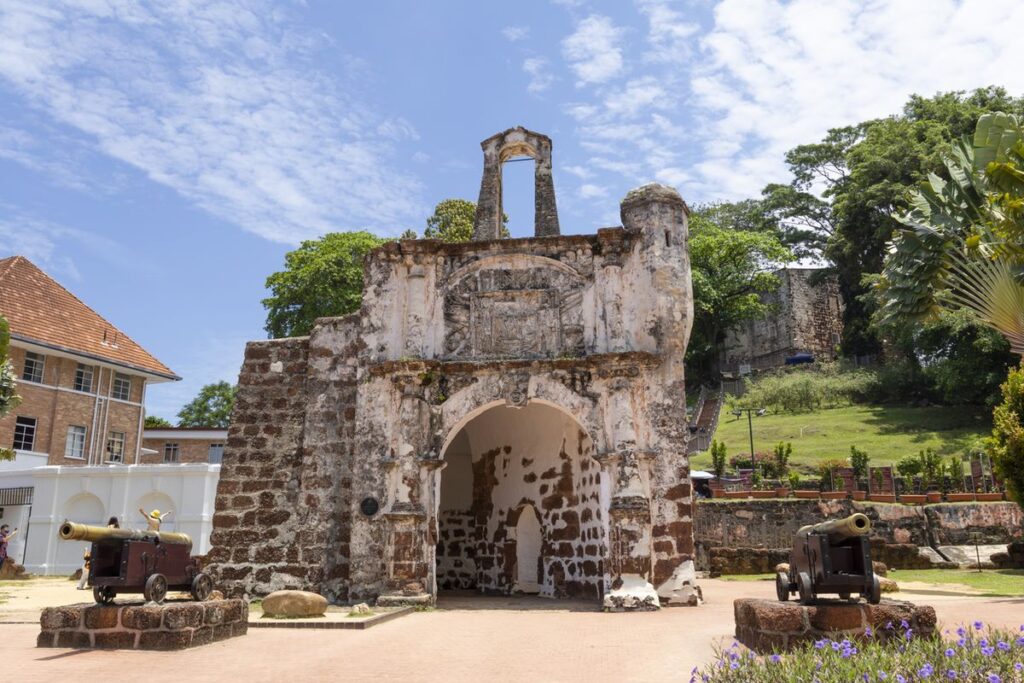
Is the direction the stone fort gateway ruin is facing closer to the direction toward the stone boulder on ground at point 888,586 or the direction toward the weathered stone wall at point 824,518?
the stone boulder on ground

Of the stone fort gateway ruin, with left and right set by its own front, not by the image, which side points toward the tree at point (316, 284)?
back

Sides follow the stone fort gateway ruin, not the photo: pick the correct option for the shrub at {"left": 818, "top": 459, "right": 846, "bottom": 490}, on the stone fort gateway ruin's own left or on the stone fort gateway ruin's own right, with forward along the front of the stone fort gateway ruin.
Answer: on the stone fort gateway ruin's own left

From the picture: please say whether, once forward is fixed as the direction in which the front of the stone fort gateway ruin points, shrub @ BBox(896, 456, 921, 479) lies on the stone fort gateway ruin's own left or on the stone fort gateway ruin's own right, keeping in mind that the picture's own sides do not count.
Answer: on the stone fort gateway ruin's own left

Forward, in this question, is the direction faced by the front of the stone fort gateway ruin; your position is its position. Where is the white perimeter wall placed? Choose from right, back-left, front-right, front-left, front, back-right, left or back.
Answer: back-right

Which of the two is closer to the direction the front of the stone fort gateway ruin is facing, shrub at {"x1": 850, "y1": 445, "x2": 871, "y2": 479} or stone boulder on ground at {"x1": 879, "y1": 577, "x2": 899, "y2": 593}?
the stone boulder on ground

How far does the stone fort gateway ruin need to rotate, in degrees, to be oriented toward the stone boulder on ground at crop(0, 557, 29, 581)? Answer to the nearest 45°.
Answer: approximately 135° to its right

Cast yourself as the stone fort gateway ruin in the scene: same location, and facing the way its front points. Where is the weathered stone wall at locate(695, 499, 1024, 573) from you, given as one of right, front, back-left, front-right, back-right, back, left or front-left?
back-left

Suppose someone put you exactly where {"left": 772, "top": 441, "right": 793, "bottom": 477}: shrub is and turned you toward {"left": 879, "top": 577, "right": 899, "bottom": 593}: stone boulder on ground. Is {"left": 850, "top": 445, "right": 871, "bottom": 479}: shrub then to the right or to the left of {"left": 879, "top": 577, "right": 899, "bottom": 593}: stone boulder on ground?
left

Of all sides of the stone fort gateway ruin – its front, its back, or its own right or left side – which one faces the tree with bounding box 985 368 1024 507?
left

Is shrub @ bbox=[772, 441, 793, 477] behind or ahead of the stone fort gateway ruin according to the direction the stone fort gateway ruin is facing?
behind

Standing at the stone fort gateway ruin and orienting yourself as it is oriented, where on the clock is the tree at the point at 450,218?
The tree is roughly at 6 o'clock from the stone fort gateway ruin.

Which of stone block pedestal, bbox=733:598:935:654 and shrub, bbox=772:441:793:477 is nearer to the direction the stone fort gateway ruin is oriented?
the stone block pedestal

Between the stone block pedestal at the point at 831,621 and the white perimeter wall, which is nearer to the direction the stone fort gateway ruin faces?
the stone block pedestal

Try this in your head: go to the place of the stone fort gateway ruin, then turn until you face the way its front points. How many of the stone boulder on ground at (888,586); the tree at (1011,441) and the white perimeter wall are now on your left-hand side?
2

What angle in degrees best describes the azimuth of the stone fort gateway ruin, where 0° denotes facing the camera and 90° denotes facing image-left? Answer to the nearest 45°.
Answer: approximately 0°

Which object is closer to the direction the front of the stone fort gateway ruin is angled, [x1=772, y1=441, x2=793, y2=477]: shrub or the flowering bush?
the flowering bush
